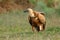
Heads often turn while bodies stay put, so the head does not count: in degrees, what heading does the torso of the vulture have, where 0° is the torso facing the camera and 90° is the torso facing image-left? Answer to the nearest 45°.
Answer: approximately 45°
